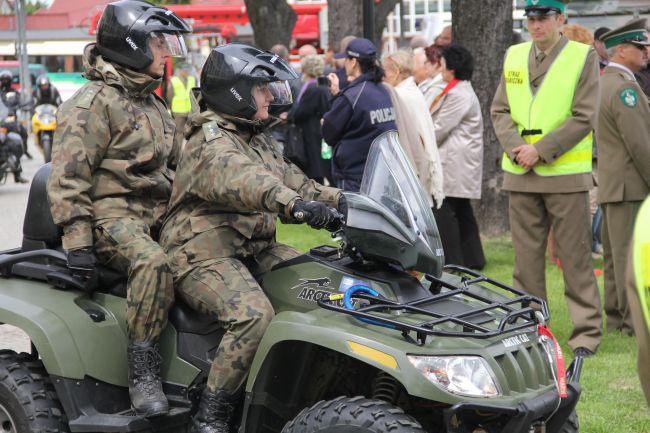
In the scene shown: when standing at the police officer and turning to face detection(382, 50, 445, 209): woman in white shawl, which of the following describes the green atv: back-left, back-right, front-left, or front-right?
back-right

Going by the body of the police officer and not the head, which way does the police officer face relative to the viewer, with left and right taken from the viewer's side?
facing away from the viewer and to the left of the viewer

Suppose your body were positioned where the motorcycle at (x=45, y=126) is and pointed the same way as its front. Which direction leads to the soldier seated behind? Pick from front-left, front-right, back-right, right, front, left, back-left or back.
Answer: front

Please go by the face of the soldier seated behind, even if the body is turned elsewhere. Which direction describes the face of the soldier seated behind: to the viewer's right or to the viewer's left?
to the viewer's right

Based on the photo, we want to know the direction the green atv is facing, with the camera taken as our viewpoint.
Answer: facing the viewer and to the right of the viewer

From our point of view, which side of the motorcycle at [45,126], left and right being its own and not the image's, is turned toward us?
front

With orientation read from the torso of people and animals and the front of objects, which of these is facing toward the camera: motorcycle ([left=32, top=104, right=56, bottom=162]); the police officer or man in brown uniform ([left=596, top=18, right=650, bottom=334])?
the motorcycle
